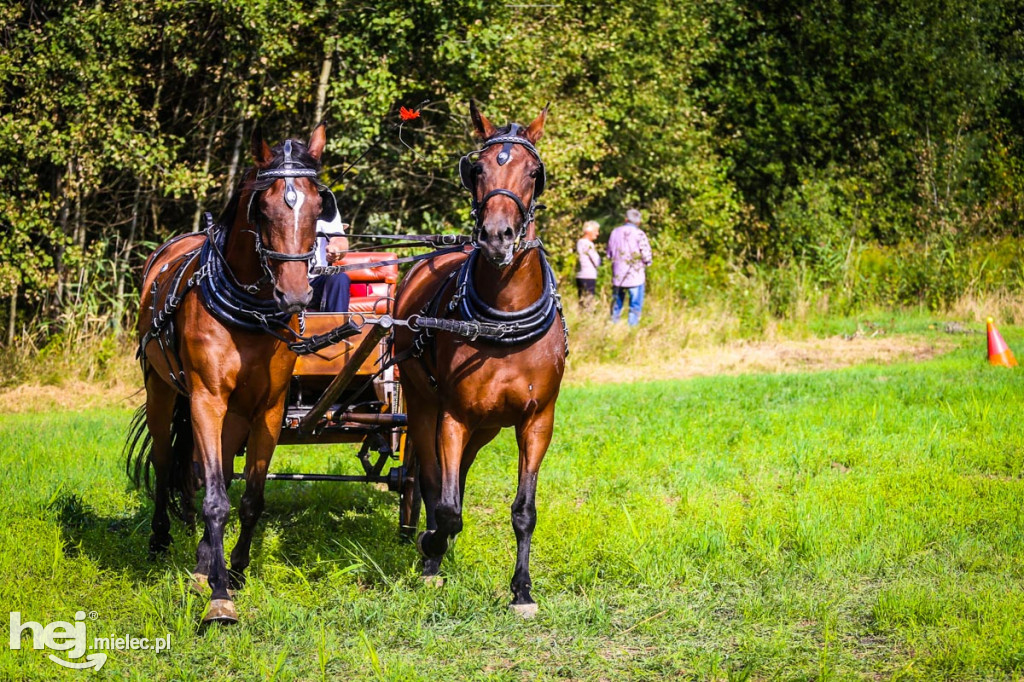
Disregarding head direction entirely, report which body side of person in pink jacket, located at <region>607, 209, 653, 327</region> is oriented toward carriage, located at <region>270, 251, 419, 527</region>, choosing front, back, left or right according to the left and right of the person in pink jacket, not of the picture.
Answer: back

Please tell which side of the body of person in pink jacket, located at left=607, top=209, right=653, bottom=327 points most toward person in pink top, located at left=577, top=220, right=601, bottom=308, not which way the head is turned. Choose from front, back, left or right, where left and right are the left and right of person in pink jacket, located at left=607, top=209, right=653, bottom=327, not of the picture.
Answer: left

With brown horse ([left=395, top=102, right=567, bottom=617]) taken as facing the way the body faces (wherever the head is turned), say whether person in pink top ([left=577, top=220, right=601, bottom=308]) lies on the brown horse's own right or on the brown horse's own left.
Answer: on the brown horse's own left

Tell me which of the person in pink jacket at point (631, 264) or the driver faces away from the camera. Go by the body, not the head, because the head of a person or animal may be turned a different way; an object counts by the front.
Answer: the person in pink jacket

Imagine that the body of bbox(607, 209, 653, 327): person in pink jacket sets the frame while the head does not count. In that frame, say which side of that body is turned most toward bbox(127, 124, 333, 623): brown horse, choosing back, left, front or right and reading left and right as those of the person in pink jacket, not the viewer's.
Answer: back

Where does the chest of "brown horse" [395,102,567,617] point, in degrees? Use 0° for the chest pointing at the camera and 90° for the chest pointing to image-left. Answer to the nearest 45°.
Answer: approximately 315°

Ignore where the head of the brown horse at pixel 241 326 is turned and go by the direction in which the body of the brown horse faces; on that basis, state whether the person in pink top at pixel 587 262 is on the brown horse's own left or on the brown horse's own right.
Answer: on the brown horse's own left

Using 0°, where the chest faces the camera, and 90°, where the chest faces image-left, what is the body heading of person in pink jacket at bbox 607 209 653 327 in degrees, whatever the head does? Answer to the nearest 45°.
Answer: approximately 180°
